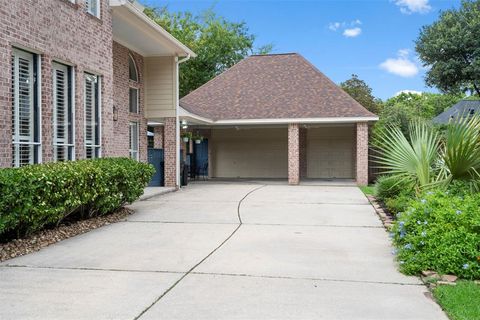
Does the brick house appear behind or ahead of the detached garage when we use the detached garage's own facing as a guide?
ahead

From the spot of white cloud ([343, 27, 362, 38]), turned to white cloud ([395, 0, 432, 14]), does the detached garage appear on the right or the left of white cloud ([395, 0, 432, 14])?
right

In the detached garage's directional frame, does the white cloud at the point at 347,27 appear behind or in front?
behind

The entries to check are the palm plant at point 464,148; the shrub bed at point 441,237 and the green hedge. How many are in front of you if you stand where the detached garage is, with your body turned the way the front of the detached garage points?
3

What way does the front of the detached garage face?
toward the camera

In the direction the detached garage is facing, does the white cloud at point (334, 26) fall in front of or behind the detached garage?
behind

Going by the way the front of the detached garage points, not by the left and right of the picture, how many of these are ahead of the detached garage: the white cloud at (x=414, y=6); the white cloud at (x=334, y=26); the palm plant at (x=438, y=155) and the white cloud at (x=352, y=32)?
1

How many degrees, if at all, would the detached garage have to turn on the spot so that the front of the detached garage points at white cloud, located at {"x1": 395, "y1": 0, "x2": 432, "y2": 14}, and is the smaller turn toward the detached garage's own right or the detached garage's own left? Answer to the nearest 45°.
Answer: approximately 135° to the detached garage's own left

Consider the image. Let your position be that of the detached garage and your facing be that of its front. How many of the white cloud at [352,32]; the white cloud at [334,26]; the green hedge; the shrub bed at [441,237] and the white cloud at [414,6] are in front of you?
2

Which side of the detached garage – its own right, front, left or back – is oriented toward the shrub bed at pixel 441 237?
front

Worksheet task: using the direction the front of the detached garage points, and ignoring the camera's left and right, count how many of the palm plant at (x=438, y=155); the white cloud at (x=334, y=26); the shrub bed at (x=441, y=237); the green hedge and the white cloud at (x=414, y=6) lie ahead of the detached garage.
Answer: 3

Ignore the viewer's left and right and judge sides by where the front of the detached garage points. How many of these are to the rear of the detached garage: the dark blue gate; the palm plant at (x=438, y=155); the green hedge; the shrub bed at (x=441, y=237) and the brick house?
0

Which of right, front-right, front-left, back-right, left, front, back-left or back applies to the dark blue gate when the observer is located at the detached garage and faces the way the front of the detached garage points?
front-right

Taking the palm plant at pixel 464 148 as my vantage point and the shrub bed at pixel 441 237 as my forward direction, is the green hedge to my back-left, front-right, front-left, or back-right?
front-right

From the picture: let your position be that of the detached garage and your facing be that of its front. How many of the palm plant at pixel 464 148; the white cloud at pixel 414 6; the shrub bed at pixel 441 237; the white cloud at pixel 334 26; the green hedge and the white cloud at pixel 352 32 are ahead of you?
3

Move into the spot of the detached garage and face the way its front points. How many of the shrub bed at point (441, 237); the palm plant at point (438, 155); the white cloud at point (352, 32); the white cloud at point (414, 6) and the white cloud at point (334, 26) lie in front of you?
2

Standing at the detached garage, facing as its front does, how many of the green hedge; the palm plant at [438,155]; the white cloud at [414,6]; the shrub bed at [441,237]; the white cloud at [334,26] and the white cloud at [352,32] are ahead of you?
3

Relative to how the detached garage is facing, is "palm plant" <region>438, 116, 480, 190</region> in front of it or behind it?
in front

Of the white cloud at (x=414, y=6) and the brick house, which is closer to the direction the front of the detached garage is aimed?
the brick house
